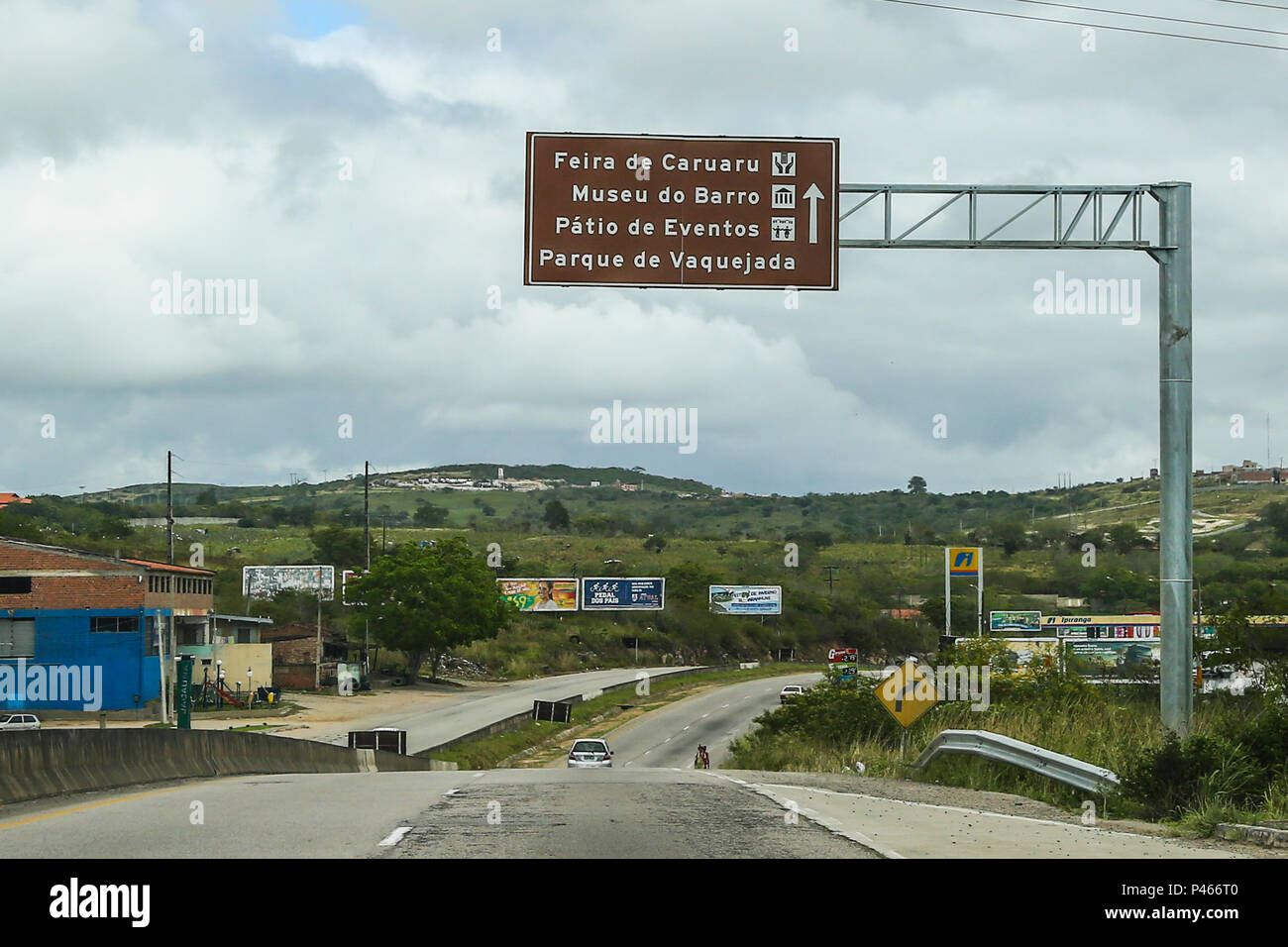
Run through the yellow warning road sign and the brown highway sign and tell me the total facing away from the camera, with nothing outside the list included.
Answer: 0

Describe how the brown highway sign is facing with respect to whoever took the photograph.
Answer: facing the viewer

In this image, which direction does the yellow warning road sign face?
toward the camera

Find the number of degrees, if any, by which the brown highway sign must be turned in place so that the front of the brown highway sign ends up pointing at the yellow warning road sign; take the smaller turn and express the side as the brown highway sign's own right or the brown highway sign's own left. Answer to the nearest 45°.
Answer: approximately 135° to the brown highway sign's own left

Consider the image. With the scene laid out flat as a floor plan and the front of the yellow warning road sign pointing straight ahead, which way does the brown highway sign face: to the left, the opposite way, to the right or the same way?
the same way

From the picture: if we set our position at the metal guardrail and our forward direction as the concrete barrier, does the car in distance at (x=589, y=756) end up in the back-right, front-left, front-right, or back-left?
front-right
